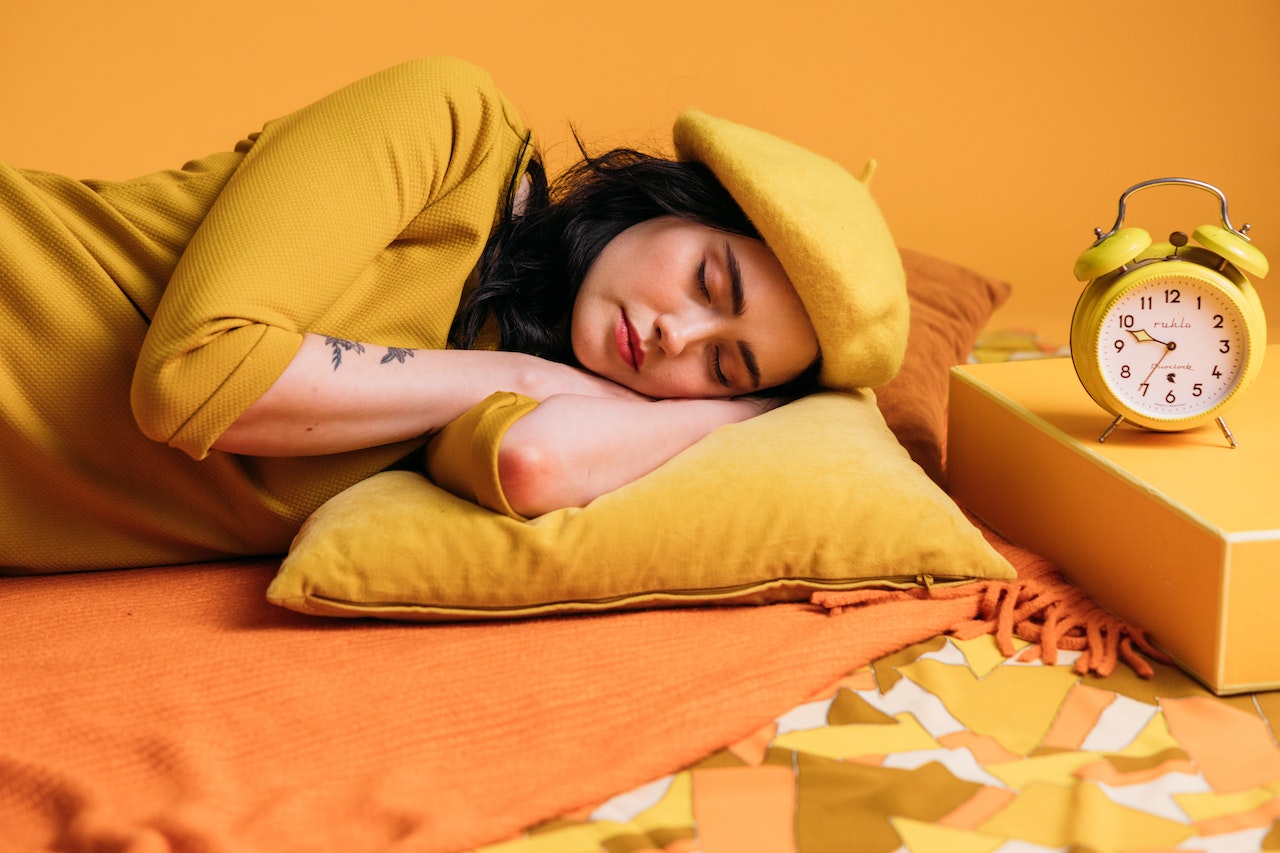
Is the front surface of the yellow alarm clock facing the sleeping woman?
no

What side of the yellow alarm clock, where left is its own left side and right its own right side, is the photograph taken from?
front

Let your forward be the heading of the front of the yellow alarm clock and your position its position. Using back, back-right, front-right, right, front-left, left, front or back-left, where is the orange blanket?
front-right

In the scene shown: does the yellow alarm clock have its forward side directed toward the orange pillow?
no
